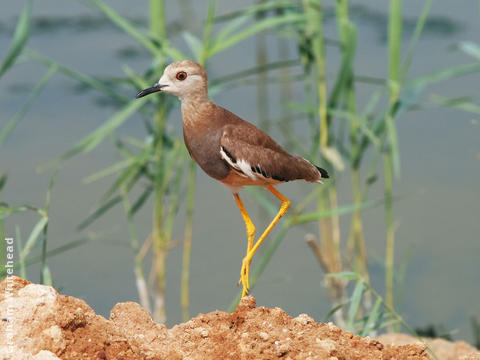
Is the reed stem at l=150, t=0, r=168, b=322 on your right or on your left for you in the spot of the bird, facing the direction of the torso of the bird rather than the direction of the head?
on your right

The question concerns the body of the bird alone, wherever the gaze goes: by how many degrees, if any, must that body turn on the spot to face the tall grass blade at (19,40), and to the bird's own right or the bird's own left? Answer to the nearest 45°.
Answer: approximately 45° to the bird's own right

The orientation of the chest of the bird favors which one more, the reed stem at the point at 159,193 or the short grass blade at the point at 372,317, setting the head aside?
the reed stem

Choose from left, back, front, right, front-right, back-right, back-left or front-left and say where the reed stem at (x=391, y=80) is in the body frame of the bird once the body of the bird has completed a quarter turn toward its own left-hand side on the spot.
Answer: back-left

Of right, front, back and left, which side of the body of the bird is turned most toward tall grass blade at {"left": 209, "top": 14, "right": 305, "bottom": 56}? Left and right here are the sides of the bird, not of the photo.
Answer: right

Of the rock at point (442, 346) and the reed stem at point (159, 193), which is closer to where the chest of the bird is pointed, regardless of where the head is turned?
the reed stem

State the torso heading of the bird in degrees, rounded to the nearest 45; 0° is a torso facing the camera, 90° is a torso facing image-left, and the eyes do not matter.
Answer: approximately 90°

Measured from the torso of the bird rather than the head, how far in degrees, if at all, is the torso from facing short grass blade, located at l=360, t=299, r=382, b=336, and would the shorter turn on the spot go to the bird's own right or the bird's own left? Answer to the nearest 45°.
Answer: approximately 135° to the bird's own right
